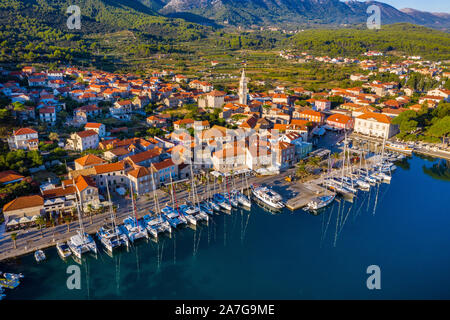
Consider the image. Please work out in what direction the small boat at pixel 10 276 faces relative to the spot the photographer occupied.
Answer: facing to the right of the viewer

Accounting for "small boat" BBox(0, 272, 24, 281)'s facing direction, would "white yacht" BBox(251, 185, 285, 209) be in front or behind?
in front

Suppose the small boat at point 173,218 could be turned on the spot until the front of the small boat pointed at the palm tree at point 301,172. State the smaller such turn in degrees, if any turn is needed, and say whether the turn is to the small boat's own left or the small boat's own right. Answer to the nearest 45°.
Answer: approximately 90° to the small boat's own left

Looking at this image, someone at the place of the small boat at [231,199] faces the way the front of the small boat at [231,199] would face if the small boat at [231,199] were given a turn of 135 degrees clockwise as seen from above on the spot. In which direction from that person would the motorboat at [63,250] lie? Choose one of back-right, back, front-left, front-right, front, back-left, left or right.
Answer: front-left

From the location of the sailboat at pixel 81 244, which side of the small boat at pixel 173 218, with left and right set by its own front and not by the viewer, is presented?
right

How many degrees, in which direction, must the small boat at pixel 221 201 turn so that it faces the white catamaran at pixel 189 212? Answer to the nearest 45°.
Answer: approximately 90° to its right

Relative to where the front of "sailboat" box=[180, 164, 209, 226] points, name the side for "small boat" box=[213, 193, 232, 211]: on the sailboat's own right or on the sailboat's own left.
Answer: on the sailboat's own left

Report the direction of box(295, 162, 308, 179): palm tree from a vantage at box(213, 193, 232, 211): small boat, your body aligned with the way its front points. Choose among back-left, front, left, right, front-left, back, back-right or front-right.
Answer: left

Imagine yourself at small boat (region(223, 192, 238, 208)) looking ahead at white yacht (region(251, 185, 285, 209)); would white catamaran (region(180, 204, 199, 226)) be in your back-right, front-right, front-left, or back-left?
back-right
